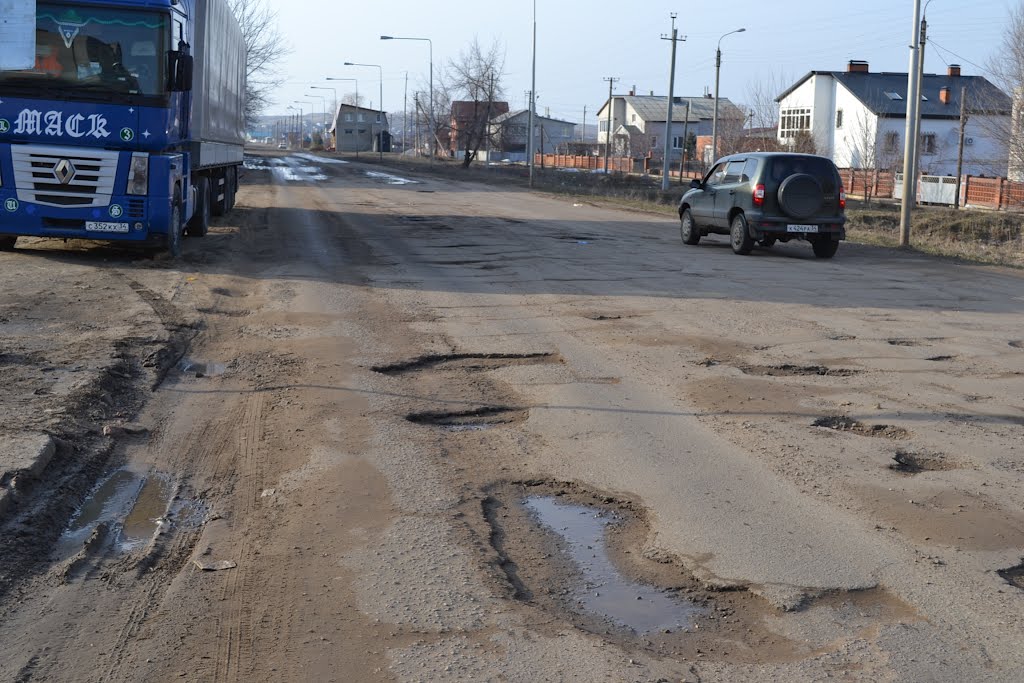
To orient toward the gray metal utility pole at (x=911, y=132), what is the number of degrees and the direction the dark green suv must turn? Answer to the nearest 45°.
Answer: approximately 90° to its right

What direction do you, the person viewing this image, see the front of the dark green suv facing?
facing away from the viewer and to the left of the viewer

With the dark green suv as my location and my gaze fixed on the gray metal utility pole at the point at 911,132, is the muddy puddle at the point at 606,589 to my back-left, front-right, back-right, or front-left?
back-right

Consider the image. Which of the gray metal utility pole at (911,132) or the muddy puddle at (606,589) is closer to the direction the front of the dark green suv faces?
the gray metal utility pole

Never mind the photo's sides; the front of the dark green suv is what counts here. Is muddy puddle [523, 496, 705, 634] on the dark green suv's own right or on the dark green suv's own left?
on the dark green suv's own left
